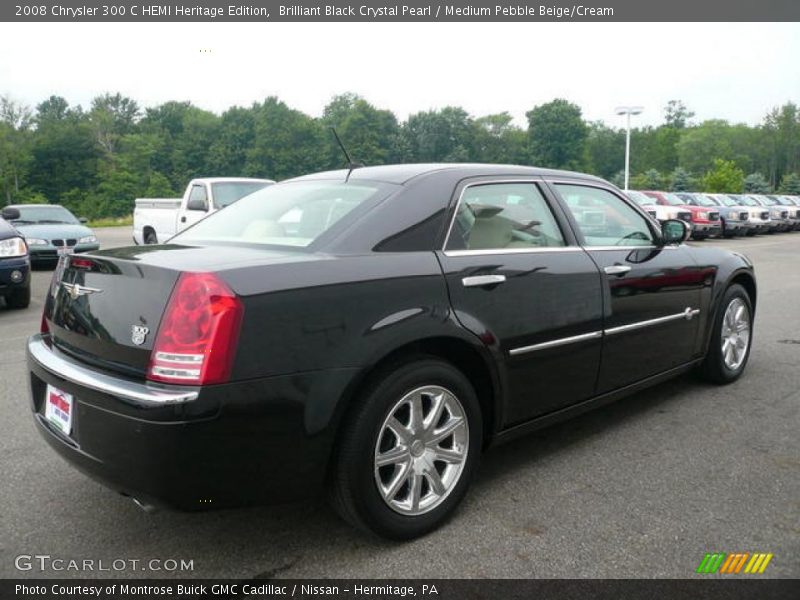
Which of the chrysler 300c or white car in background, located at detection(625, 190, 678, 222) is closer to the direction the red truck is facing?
the chrysler 300c

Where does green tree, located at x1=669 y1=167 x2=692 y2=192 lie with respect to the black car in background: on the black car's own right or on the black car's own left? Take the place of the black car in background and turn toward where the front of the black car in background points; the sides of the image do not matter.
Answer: on the black car's own left

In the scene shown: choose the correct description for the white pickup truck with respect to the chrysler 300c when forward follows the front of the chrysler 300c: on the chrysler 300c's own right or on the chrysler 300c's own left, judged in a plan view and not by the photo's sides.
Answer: on the chrysler 300c's own left

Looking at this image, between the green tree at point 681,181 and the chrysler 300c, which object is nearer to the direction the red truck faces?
the chrysler 300c

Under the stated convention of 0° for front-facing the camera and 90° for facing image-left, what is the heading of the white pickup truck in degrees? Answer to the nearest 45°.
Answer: approximately 315°

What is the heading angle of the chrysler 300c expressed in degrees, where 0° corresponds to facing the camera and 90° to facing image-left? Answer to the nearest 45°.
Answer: approximately 225°

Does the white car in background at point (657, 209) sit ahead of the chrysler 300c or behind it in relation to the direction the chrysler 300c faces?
ahead

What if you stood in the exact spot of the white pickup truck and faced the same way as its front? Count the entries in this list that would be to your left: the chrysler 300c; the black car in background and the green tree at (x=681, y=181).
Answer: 1

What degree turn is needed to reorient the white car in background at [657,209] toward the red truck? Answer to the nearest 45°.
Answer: approximately 90° to its left

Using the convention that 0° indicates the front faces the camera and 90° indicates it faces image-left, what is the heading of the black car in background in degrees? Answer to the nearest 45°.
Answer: approximately 315°
